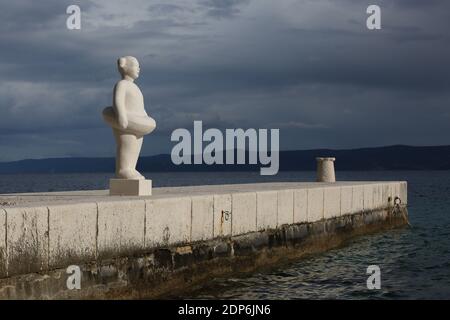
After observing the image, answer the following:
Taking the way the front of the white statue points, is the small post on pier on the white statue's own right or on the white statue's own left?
on the white statue's own left
